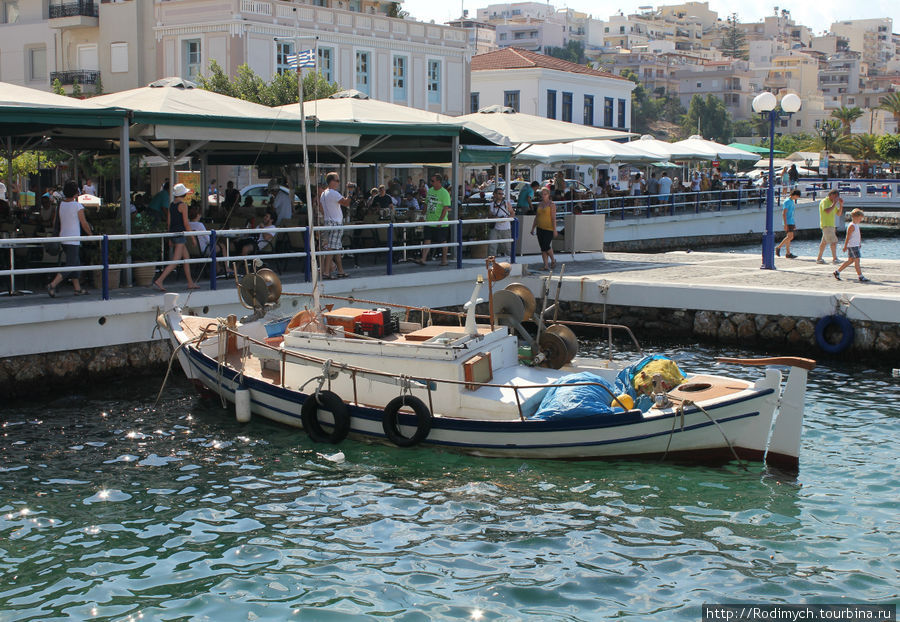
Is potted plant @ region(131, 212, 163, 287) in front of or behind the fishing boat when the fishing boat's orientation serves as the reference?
in front

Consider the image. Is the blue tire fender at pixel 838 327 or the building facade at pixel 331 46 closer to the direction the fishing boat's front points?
the building facade

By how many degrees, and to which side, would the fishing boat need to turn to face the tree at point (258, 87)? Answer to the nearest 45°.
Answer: approximately 45° to its right

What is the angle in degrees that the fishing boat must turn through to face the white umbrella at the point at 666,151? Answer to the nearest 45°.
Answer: approximately 45° to its right

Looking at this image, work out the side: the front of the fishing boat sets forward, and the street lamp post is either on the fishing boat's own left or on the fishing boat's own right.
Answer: on the fishing boat's own right

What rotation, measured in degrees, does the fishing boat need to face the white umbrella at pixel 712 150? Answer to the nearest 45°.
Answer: approximately 45° to its right

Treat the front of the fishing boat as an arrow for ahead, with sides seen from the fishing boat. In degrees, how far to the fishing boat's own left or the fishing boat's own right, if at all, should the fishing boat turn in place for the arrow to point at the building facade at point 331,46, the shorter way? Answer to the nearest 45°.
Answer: approximately 45° to the fishing boat's own right

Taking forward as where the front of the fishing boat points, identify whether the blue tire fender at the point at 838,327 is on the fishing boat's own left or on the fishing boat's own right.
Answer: on the fishing boat's own right

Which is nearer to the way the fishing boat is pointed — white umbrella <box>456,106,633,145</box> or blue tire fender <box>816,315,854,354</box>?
the white umbrella

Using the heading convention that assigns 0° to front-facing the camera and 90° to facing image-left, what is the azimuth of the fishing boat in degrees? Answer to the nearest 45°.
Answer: approximately 135°
